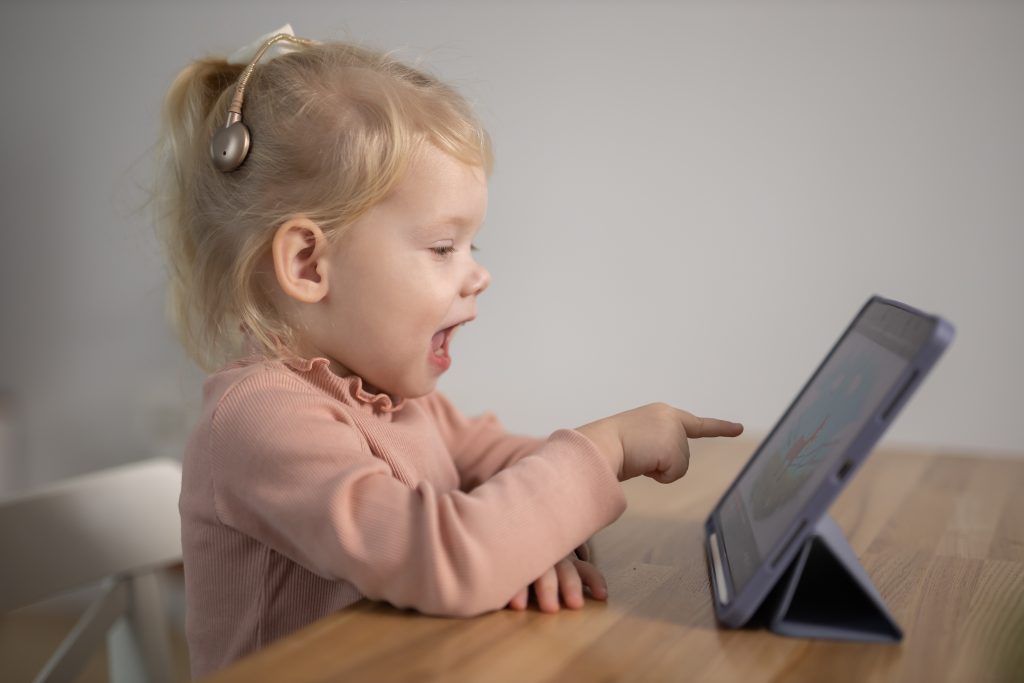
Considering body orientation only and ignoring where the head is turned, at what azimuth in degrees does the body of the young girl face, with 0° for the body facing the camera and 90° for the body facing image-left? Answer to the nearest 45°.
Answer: approximately 270°

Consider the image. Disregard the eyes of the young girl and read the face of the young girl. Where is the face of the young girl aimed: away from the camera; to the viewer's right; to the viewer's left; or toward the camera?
to the viewer's right
